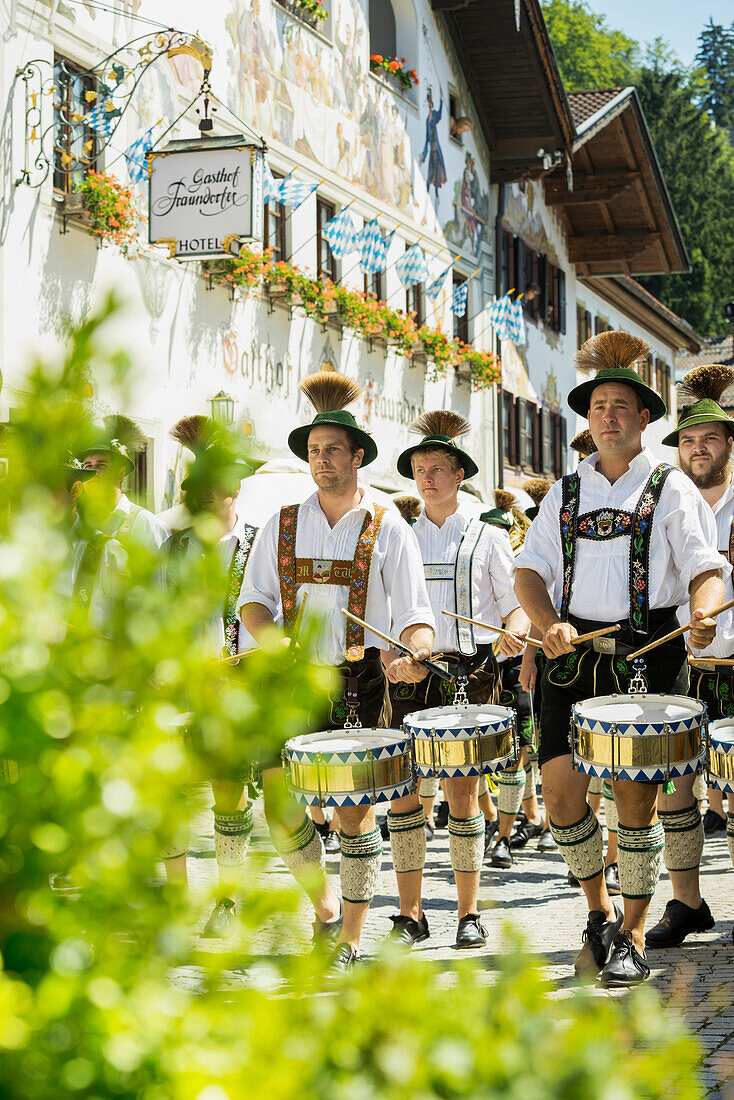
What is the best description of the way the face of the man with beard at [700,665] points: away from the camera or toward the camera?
toward the camera

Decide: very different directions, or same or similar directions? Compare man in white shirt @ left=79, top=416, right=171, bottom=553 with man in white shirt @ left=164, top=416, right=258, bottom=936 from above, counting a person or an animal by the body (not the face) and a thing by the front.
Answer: same or similar directions

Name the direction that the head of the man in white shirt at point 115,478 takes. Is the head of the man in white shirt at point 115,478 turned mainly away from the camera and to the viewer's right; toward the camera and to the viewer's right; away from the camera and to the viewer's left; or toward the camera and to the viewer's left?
toward the camera and to the viewer's left

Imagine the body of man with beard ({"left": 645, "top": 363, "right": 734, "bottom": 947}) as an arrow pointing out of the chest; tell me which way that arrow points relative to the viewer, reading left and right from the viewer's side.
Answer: facing the viewer and to the left of the viewer

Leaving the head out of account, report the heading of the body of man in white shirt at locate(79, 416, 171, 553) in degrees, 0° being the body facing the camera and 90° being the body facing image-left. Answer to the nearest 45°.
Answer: approximately 45°

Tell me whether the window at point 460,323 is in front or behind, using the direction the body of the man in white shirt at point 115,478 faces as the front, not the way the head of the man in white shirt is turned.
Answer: behind

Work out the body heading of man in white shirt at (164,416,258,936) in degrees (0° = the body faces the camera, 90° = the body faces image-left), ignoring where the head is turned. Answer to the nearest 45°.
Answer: approximately 45°
